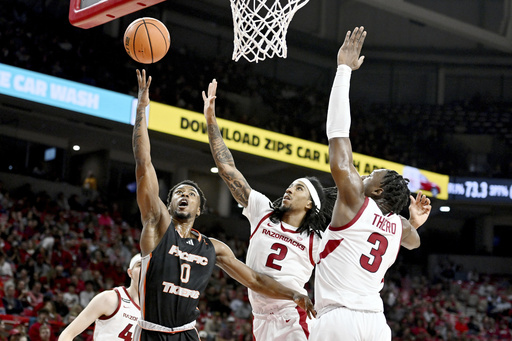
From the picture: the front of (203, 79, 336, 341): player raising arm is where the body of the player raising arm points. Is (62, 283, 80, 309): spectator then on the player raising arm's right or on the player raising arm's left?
on the player raising arm's right

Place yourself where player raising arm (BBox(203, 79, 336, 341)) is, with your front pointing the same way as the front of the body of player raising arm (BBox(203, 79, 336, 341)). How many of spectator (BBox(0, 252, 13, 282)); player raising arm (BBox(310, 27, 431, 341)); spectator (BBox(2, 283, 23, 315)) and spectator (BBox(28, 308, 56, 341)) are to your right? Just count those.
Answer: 3

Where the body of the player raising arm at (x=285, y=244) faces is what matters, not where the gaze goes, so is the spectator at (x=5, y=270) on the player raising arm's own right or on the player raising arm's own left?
on the player raising arm's own right

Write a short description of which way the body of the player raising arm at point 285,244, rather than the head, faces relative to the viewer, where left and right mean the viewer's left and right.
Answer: facing the viewer and to the left of the viewer

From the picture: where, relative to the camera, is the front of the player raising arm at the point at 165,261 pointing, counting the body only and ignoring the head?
toward the camera

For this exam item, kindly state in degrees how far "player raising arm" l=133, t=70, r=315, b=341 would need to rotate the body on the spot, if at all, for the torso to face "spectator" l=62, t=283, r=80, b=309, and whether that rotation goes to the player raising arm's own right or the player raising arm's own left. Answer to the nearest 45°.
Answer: approximately 180°
